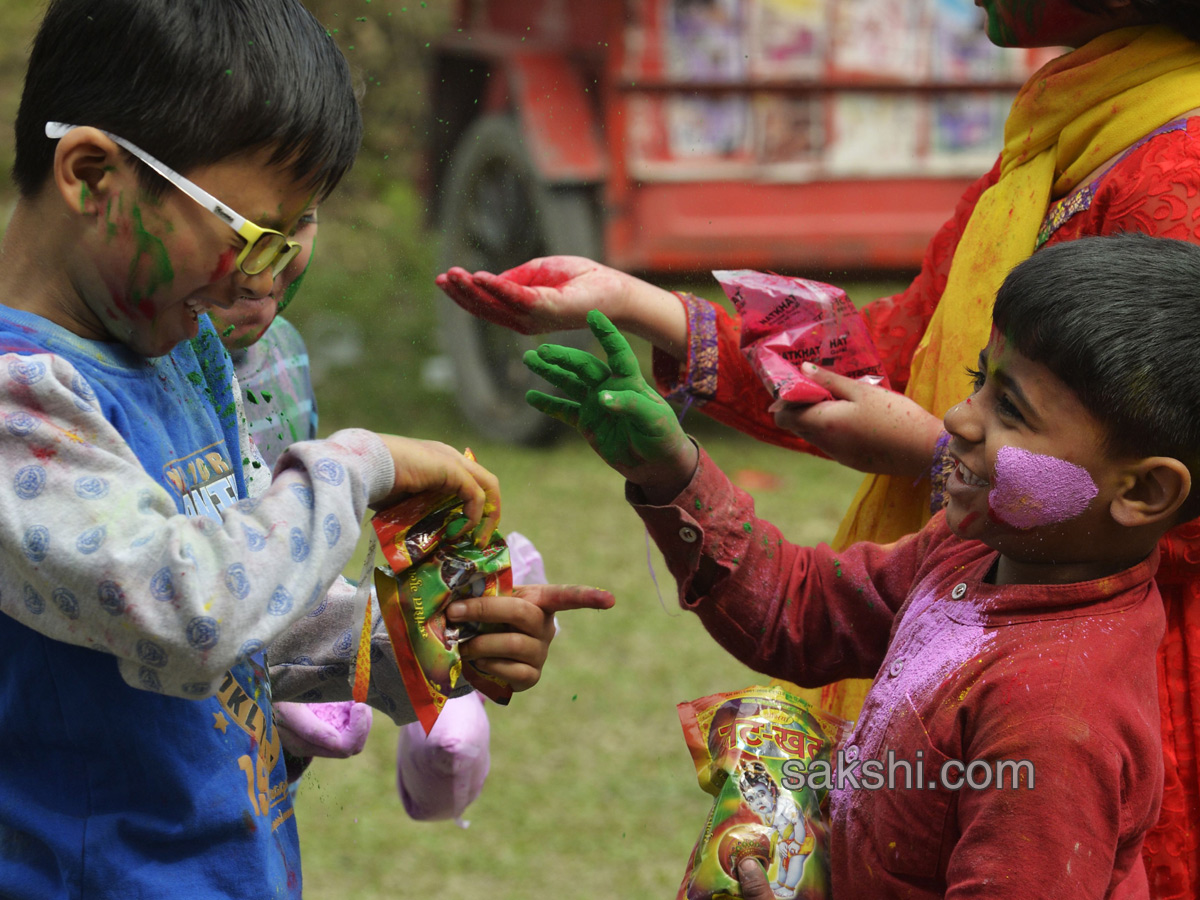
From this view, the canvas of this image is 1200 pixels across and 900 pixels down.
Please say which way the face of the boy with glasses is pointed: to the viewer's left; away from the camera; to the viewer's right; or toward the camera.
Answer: to the viewer's right

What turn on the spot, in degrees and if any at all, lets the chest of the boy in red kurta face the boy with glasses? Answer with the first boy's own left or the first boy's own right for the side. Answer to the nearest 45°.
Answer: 0° — they already face them

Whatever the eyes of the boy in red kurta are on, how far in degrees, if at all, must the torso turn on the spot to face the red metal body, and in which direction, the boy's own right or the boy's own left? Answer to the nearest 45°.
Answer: approximately 90° to the boy's own right

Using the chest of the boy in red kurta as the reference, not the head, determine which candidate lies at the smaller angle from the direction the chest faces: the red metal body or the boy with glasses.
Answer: the boy with glasses

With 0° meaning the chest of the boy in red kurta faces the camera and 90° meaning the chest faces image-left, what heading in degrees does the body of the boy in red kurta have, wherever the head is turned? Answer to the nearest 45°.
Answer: approximately 90°

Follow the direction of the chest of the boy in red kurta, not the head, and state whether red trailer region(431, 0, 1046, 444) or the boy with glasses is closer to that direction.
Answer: the boy with glasses

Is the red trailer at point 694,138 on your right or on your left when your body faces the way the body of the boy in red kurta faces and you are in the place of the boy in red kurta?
on your right
